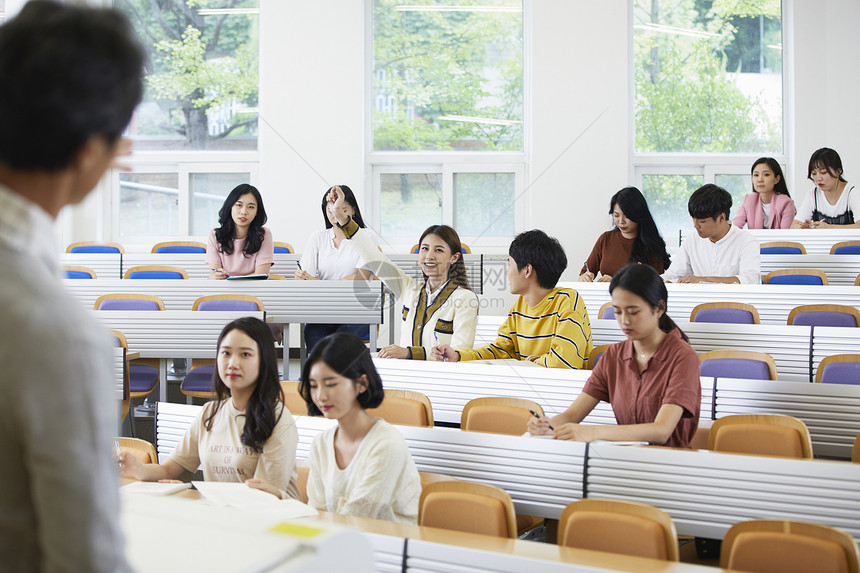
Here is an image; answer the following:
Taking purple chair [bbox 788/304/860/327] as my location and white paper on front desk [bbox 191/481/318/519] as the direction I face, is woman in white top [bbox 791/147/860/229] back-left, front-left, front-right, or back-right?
back-right

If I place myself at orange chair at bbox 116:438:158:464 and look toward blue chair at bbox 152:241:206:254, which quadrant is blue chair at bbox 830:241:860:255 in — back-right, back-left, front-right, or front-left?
front-right

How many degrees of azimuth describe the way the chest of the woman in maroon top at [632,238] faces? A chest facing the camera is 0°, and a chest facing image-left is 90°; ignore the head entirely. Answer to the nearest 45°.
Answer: approximately 45°

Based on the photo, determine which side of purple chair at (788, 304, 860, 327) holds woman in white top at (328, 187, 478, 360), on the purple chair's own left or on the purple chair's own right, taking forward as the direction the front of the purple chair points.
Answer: on the purple chair's own right

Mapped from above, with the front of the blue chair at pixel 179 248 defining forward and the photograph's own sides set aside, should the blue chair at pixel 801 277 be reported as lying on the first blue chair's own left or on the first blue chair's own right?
on the first blue chair's own left

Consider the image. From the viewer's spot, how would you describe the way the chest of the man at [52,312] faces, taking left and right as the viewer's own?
facing away from the viewer and to the right of the viewer

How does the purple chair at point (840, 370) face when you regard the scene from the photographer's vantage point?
facing the viewer

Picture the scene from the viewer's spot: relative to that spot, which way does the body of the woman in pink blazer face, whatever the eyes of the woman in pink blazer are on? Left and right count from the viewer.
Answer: facing the viewer and to the left of the viewer

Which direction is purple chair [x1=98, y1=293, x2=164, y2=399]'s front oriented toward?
toward the camera

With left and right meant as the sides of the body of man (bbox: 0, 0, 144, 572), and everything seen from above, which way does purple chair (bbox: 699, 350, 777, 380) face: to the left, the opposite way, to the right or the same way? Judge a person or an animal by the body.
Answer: the opposite way

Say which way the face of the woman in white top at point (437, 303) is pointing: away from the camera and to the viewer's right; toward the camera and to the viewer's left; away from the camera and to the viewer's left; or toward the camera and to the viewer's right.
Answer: toward the camera and to the viewer's left

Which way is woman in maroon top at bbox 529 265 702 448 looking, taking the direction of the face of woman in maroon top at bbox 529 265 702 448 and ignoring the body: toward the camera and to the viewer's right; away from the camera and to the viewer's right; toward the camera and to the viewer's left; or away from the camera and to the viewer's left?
toward the camera and to the viewer's left

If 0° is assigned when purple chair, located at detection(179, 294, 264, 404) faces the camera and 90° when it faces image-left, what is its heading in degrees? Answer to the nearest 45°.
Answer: approximately 0°

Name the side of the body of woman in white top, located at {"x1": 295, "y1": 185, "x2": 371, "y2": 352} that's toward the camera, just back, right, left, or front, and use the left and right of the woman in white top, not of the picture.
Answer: front
